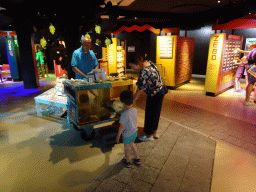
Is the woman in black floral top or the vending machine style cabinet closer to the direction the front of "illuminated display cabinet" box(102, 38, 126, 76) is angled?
the vending machine style cabinet

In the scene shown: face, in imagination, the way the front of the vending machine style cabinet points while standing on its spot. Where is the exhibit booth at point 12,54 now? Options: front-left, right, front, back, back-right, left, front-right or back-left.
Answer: back-right

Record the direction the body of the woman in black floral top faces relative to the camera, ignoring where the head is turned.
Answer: to the viewer's left

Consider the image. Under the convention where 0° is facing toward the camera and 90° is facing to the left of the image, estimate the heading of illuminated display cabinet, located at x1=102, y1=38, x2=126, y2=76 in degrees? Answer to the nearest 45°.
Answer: approximately 315°

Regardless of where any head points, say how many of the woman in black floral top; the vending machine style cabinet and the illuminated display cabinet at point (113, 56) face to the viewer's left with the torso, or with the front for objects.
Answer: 1

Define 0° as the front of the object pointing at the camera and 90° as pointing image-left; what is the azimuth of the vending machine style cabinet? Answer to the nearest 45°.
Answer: approximately 315°

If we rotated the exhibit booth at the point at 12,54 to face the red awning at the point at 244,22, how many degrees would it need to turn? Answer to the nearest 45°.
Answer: approximately 90° to its left

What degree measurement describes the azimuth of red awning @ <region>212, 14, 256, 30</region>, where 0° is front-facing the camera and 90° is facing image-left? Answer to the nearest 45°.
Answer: approximately 45°

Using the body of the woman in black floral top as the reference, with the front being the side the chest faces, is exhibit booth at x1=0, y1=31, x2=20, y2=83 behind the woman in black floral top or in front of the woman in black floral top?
in front
